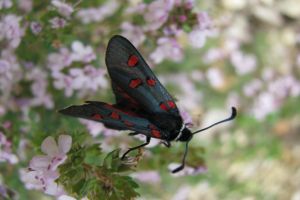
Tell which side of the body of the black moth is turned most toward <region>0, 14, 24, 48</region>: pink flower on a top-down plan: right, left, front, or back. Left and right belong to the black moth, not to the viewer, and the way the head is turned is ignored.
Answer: back

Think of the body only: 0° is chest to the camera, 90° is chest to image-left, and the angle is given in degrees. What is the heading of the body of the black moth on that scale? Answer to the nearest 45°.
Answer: approximately 315°

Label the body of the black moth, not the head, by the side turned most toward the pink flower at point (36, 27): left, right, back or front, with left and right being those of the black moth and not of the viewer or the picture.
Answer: back

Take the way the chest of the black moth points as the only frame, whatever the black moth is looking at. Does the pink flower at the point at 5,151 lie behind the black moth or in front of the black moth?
behind
